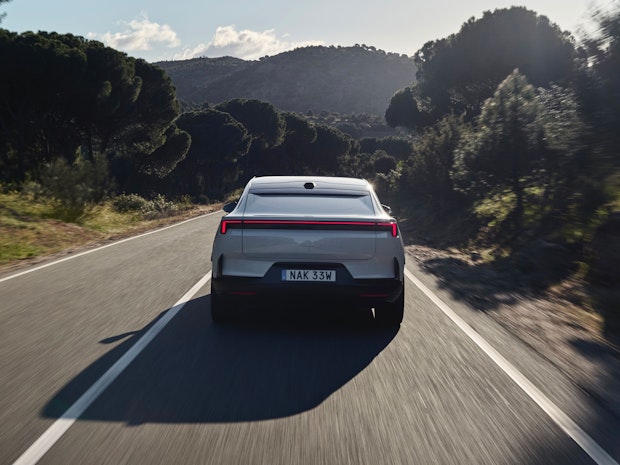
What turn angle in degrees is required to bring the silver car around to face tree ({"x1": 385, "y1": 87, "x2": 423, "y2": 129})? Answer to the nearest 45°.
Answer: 0° — it already faces it

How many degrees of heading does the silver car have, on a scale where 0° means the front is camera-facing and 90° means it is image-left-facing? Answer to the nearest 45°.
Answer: approximately 180°

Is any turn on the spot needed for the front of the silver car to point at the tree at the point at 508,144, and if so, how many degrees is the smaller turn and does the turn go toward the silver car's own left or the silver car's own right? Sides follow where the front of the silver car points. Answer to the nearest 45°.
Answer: approximately 45° to the silver car's own right
